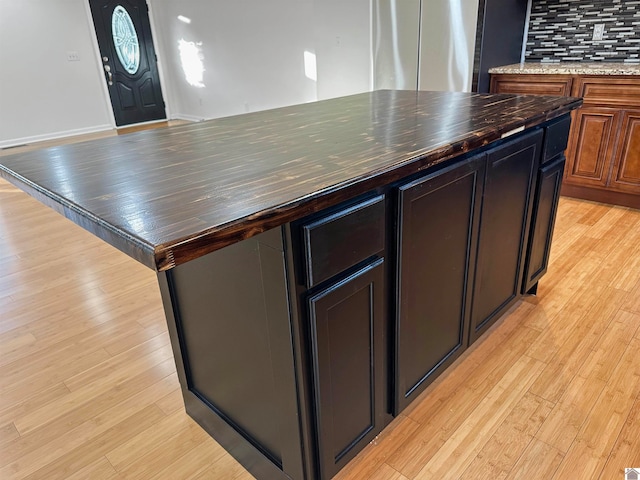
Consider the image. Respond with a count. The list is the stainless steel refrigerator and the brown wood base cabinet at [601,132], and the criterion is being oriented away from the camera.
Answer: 0

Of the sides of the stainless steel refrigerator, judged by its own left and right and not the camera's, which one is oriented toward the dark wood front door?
right

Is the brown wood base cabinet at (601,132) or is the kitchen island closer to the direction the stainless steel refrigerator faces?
the kitchen island

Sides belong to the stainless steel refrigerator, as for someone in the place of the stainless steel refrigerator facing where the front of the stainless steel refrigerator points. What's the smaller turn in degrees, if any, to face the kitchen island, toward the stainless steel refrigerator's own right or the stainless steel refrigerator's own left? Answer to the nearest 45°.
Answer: approximately 45° to the stainless steel refrigerator's own left

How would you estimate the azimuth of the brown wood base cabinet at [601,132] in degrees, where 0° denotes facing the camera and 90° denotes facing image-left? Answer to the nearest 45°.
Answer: approximately 45°

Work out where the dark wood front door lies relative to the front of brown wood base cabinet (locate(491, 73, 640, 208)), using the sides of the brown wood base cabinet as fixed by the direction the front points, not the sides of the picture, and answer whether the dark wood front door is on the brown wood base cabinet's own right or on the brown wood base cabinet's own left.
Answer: on the brown wood base cabinet's own right
